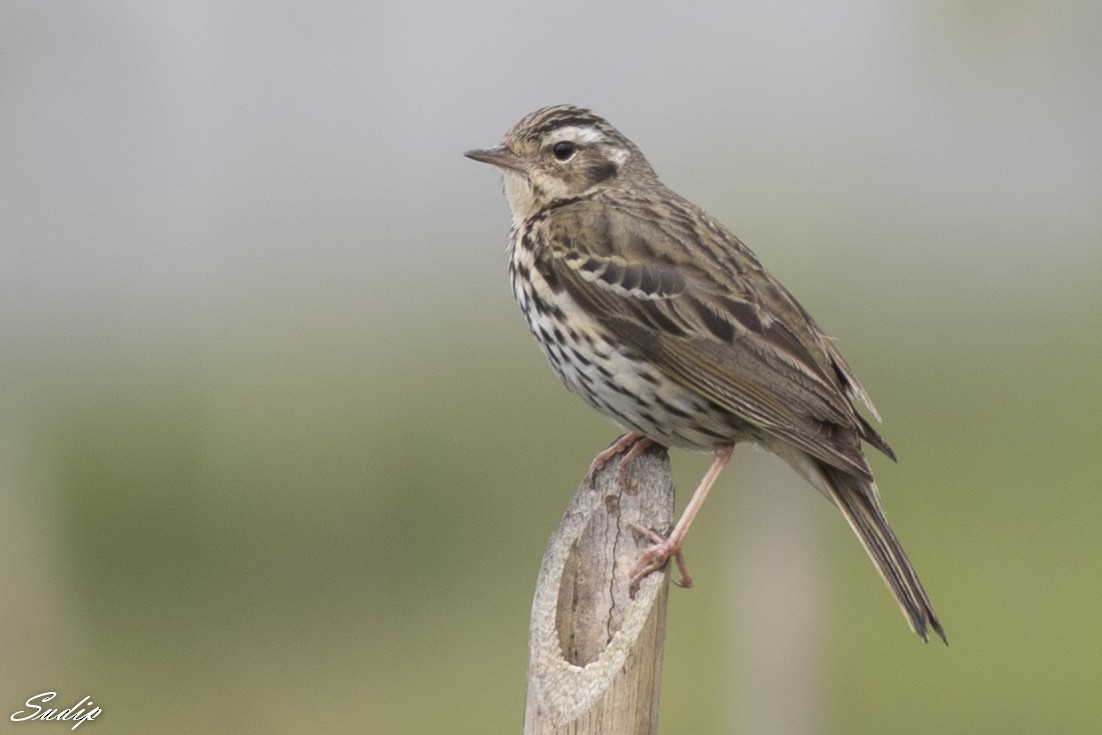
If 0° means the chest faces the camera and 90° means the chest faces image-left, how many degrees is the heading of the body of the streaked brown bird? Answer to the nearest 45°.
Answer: approximately 90°
